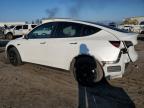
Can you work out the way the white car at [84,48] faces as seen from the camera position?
facing away from the viewer and to the left of the viewer

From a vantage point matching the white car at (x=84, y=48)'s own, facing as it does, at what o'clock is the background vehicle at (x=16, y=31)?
The background vehicle is roughly at 1 o'clock from the white car.
